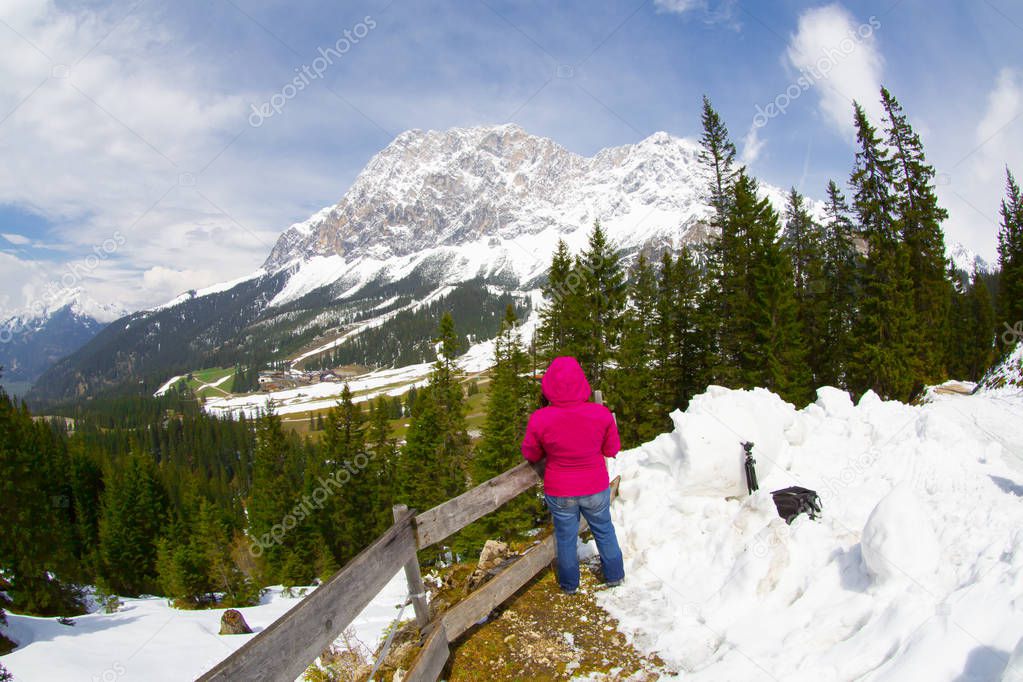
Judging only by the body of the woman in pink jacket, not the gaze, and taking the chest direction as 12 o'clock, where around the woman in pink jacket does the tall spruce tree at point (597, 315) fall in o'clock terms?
The tall spruce tree is roughly at 12 o'clock from the woman in pink jacket.

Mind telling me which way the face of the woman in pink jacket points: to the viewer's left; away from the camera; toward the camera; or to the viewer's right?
away from the camera

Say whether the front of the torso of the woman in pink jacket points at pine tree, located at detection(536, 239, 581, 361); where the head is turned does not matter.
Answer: yes

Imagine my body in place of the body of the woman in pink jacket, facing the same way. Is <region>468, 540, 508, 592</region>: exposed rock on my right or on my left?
on my left

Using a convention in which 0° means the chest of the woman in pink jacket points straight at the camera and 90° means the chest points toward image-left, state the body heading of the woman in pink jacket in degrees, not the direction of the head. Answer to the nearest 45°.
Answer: approximately 180°

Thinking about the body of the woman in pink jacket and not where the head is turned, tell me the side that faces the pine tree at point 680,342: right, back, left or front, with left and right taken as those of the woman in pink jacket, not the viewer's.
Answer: front

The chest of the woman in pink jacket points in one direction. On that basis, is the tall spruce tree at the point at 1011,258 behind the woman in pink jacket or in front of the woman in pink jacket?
in front

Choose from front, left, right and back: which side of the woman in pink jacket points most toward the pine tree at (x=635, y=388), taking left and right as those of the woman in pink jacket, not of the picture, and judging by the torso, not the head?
front

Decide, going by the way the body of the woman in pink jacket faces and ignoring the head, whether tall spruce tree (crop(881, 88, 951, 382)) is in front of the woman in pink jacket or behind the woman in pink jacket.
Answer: in front

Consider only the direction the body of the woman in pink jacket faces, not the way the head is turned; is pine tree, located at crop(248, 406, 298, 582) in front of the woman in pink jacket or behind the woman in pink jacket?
in front

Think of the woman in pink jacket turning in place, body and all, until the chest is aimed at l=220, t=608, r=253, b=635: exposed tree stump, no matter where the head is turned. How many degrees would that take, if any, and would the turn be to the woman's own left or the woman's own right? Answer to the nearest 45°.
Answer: approximately 45° to the woman's own left

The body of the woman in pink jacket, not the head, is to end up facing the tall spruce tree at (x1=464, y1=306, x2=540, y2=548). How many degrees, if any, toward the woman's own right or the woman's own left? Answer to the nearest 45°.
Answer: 0° — they already face it
